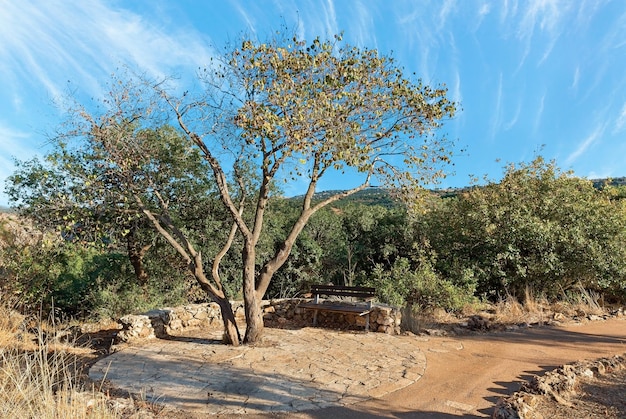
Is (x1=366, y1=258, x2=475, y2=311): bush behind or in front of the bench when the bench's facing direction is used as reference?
behind

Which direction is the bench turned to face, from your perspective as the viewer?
facing the viewer and to the left of the viewer
